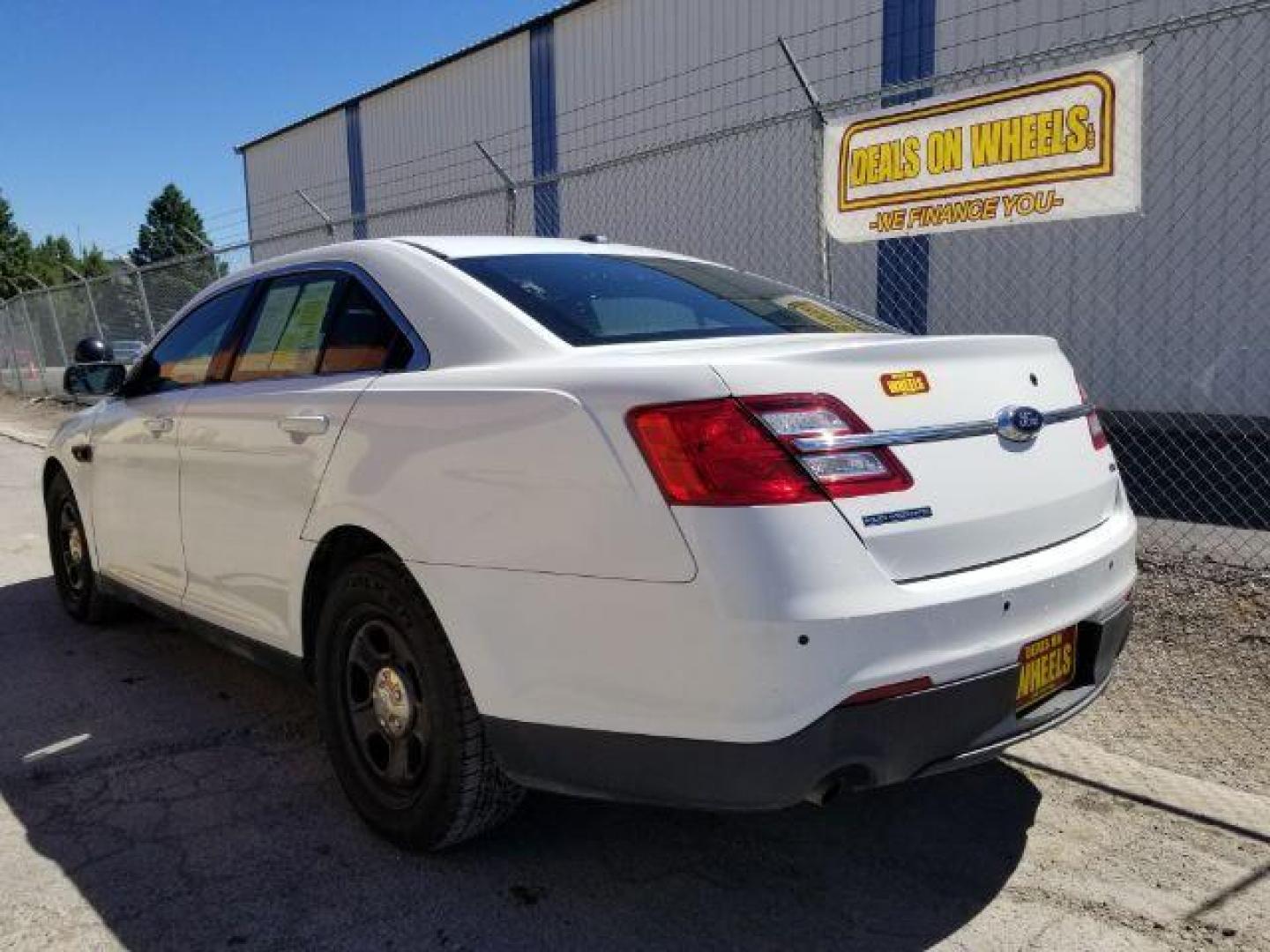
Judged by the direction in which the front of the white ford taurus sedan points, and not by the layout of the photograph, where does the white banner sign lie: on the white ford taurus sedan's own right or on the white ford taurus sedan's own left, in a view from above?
on the white ford taurus sedan's own right

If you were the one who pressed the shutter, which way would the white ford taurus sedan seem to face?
facing away from the viewer and to the left of the viewer

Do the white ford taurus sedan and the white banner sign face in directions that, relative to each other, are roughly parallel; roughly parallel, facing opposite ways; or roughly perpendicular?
roughly perpendicular

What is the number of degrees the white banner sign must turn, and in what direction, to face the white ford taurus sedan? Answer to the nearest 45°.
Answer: approximately 45° to its left

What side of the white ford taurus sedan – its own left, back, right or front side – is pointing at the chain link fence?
right
